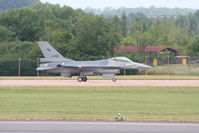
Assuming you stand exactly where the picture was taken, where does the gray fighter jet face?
facing to the right of the viewer
